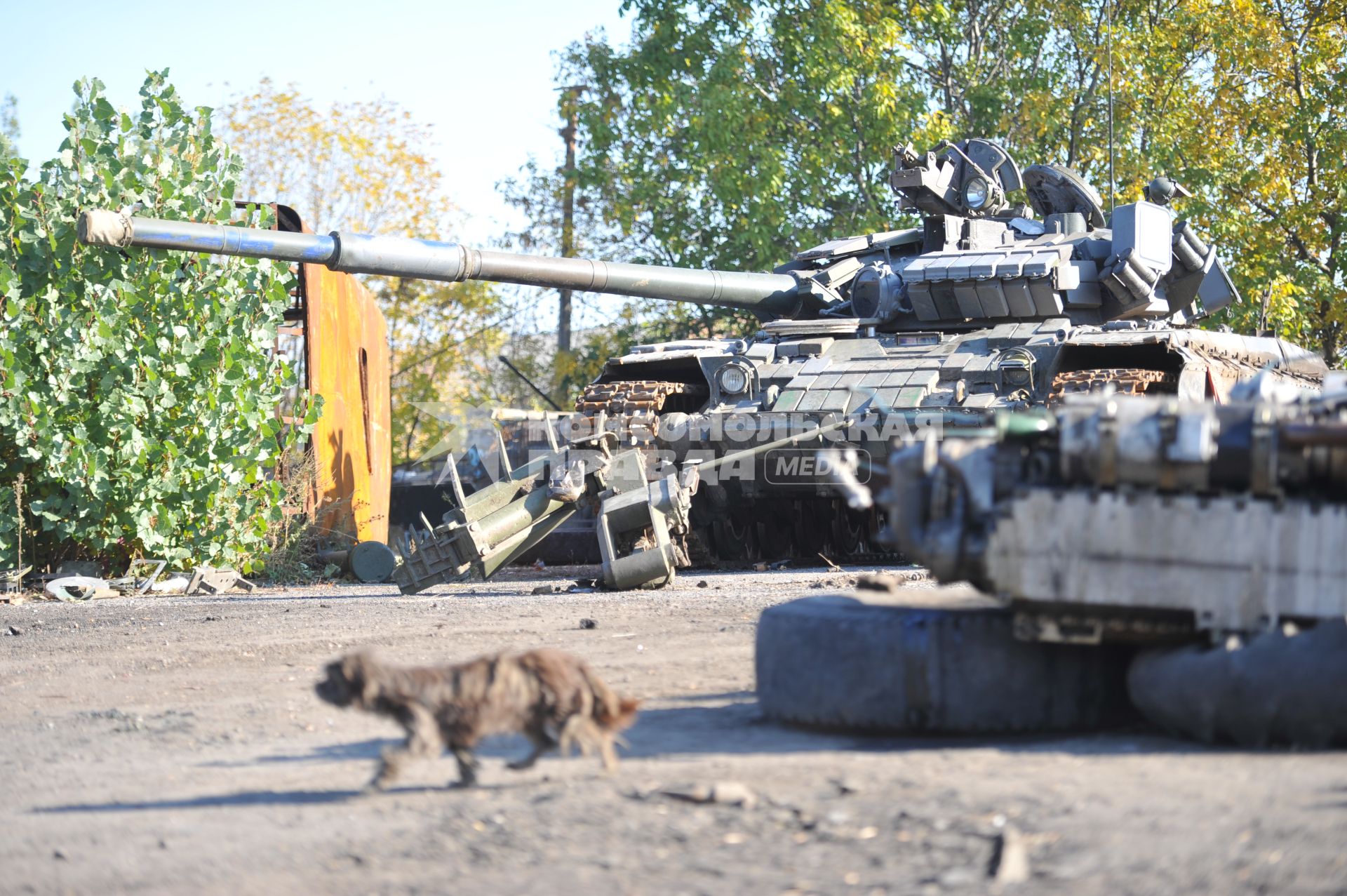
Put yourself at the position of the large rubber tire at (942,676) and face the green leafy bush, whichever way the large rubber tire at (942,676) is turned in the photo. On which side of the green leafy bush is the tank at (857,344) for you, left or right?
right

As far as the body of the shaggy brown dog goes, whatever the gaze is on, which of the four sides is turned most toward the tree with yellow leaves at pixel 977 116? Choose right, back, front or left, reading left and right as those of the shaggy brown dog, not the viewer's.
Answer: right

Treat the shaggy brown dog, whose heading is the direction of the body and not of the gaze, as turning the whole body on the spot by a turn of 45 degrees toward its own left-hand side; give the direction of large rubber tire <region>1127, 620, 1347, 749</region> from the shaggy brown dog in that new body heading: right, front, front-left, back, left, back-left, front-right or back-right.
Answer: back-left

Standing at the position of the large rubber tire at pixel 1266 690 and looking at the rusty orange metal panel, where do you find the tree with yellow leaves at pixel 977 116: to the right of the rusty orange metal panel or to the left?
right

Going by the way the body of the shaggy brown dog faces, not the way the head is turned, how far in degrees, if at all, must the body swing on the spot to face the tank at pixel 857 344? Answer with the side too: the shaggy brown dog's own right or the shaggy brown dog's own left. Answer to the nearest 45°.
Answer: approximately 90° to the shaggy brown dog's own right

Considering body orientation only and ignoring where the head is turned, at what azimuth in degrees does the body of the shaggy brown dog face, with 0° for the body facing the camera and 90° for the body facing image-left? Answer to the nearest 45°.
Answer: approximately 90°

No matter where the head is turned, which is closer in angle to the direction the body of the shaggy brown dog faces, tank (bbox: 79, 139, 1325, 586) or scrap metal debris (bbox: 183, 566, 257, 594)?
the scrap metal debris

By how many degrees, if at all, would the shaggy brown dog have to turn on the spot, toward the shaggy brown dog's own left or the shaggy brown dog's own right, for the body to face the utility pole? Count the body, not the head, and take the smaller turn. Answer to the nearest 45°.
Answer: approximately 90° to the shaggy brown dog's own right
